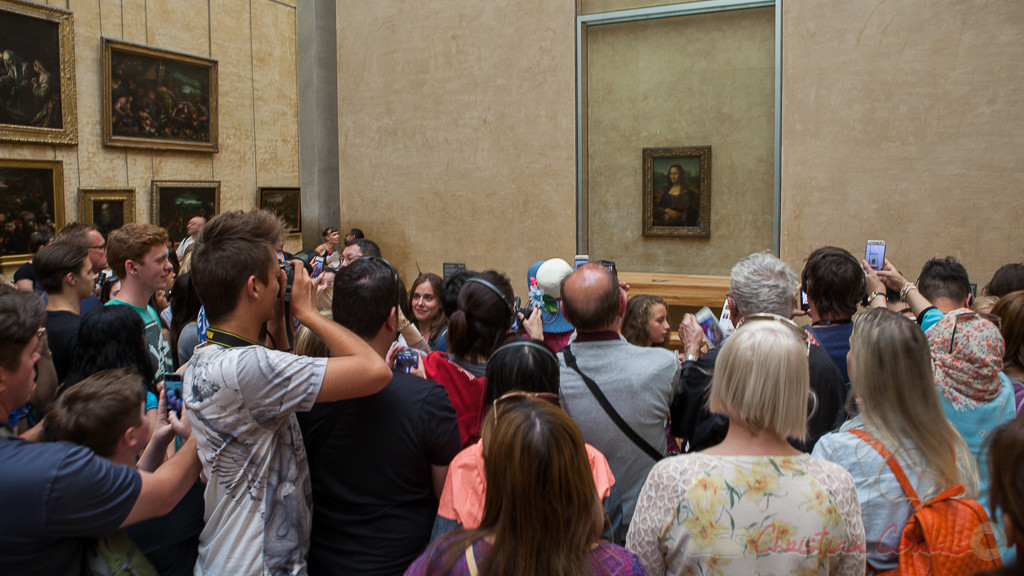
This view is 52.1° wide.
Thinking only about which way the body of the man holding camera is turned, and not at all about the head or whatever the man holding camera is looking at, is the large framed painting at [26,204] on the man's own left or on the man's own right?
on the man's own left

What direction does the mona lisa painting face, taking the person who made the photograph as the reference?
facing the viewer

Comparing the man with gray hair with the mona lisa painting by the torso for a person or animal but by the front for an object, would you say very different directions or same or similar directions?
very different directions

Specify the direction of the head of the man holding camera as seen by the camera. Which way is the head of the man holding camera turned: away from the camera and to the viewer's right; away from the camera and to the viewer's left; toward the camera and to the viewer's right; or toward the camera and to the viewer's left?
away from the camera and to the viewer's right

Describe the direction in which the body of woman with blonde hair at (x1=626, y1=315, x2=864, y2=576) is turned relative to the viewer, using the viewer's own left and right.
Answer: facing away from the viewer

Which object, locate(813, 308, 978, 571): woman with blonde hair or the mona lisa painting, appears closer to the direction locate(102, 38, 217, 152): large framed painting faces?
the mona lisa painting

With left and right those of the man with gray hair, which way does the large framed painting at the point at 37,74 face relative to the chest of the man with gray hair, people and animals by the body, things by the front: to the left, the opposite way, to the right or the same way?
to the right

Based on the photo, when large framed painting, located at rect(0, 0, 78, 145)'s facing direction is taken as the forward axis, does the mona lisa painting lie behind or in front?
in front

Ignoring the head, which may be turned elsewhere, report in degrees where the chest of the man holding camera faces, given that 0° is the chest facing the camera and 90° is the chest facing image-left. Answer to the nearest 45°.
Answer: approximately 225°

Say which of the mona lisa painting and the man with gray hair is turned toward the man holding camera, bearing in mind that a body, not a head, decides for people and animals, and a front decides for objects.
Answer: the mona lisa painting

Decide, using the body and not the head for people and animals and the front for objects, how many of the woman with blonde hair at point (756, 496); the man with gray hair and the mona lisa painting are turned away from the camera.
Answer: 2

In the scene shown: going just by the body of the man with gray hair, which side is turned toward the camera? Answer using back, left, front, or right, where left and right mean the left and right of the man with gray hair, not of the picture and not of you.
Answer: back

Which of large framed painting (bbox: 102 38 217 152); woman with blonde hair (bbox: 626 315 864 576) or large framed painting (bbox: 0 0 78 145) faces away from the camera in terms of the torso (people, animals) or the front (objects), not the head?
the woman with blonde hair

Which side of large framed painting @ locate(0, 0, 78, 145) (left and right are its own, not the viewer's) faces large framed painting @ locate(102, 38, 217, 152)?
left

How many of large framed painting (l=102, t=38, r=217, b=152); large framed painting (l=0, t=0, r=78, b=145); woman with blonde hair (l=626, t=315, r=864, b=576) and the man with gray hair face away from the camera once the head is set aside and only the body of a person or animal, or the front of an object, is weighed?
2

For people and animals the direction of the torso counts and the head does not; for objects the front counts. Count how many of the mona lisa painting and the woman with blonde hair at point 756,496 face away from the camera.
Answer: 1
